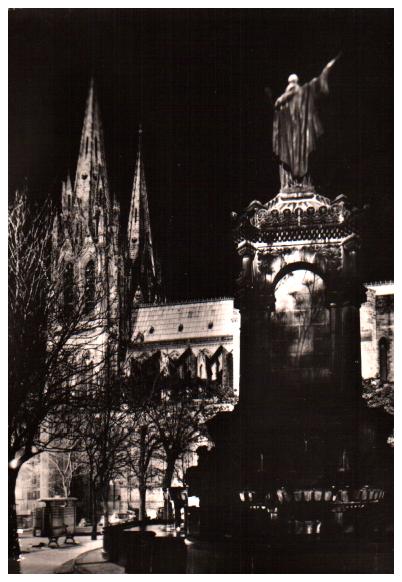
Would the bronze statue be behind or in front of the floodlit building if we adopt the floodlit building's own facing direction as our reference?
behind

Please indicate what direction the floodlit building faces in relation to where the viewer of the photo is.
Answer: facing away from the viewer and to the left of the viewer
